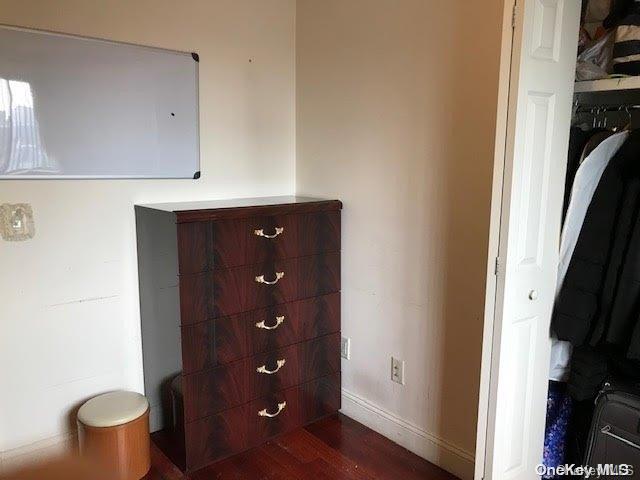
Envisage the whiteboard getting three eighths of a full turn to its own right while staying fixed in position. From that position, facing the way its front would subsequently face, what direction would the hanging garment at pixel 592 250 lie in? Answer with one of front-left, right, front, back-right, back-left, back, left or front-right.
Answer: back-left

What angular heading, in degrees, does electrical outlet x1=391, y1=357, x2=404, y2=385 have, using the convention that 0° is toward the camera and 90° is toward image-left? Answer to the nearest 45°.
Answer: approximately 45°

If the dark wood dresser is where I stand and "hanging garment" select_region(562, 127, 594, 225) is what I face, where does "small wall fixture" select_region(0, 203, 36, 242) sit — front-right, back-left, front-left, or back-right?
back-right

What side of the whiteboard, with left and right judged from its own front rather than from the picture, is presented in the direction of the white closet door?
front

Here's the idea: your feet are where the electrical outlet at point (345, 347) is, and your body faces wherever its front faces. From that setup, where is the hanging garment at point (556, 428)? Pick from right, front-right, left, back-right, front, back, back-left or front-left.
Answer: left

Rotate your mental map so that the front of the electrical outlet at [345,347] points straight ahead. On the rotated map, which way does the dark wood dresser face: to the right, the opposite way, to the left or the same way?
to the left

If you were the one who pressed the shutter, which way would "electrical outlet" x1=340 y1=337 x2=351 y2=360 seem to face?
facing the viewer and to the left of the viewer

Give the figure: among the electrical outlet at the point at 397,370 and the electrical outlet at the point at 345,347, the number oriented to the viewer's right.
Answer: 0

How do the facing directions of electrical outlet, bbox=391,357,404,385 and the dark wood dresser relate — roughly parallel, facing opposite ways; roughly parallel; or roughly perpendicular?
roughly perpendicular

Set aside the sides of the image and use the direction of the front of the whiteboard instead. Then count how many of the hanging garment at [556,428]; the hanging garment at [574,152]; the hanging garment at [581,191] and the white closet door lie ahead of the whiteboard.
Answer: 4
